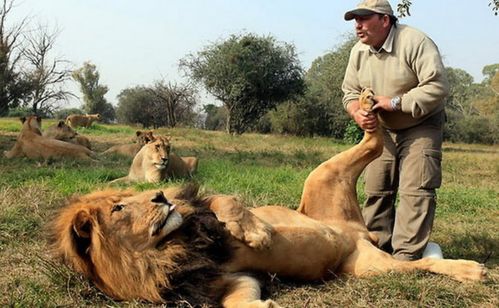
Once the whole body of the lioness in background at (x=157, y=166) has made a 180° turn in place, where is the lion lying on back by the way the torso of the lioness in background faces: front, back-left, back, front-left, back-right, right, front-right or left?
back-right

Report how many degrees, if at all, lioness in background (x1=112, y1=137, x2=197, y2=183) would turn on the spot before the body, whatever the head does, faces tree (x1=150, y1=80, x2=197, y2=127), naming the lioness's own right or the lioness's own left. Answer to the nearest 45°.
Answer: approximately 135° to the lioness's own right

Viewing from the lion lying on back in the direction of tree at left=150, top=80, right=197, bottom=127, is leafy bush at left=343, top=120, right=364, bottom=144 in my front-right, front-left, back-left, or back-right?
front-right

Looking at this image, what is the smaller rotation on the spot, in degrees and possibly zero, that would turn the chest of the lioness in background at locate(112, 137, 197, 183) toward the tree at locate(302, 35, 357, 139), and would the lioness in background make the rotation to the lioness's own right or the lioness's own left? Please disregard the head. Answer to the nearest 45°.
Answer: approximately 180°

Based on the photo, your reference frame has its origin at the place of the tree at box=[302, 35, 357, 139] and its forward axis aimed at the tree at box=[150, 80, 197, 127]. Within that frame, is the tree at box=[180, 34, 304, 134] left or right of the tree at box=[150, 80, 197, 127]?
left

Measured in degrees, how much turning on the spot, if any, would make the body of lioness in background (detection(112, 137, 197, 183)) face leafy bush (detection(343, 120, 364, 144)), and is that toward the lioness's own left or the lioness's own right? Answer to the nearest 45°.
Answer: approximately 180°

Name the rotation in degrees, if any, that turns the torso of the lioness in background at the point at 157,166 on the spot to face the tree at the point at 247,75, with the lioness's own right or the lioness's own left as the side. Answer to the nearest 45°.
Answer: approximately 135° to the lioness's own right

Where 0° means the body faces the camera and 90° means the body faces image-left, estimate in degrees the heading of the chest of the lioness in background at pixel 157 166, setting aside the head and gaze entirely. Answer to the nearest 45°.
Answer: approximately 45°
